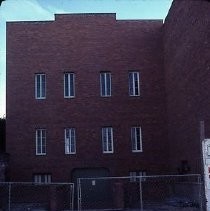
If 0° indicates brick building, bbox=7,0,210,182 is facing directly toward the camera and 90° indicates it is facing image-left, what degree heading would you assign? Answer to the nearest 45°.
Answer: approximately 0°
